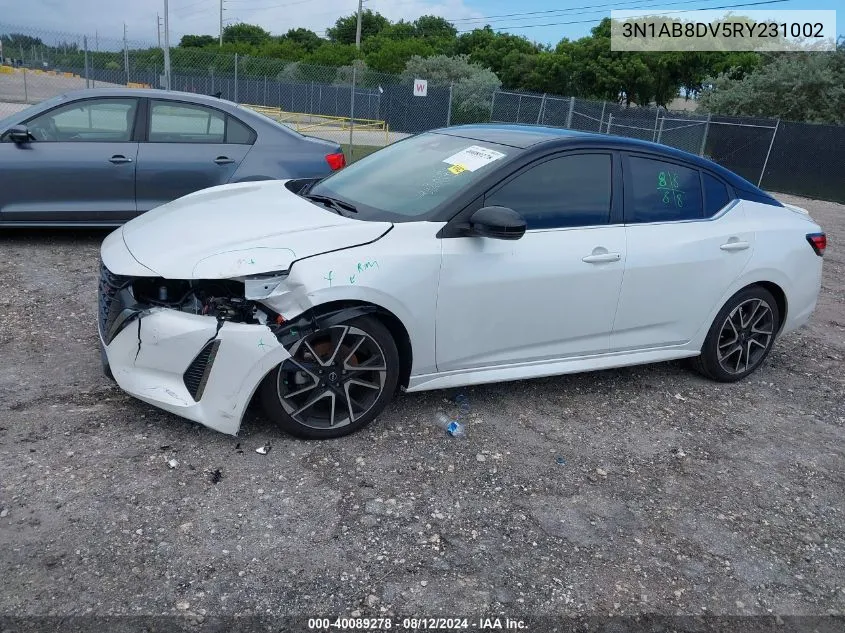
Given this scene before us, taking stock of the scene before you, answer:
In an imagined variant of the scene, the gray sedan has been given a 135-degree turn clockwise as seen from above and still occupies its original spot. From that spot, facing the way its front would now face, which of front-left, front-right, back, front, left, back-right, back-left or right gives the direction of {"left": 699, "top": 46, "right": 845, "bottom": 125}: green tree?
front

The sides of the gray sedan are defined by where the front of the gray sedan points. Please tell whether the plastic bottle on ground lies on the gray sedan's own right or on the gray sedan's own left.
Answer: on the gray sedan's own left

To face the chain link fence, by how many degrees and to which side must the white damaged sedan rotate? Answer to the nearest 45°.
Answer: approximately 135° to its right

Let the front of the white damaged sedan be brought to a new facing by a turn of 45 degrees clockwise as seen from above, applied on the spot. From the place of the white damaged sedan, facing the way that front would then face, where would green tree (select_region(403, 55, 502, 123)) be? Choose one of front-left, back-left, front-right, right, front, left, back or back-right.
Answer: right

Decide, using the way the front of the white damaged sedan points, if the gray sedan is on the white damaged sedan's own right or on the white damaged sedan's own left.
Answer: on the white damaged sedan's own right

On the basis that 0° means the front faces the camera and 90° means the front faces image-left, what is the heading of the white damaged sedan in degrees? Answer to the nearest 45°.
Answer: approximately 45°

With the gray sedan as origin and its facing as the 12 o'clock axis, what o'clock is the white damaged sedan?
The white damaged sedan is roughly at 8 o'clock from the gray sedan.

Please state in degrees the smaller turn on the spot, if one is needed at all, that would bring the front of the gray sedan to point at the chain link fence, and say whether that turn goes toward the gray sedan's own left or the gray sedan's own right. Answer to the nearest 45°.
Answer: approximately 90° to the gray sedan's own right

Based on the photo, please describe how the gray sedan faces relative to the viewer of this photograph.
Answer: facing to the left of the viewer
